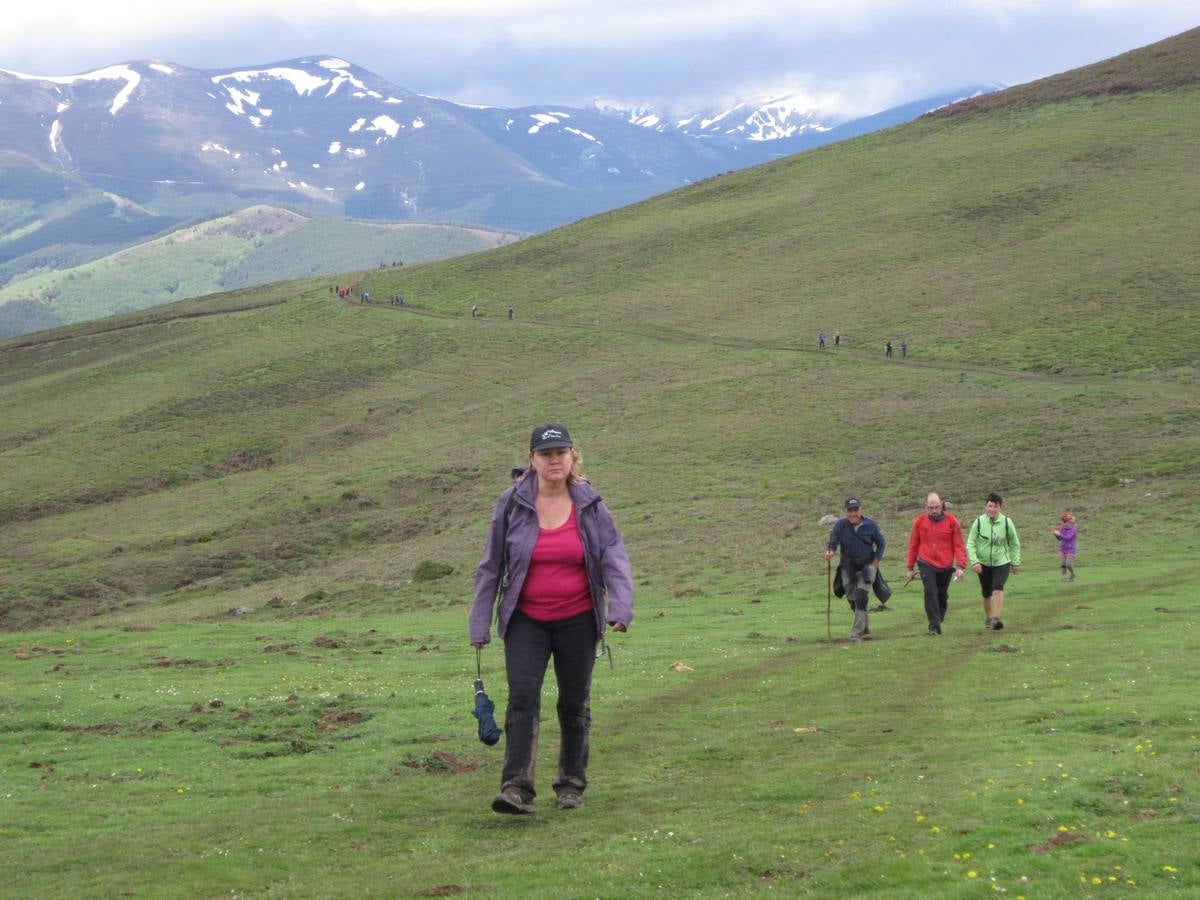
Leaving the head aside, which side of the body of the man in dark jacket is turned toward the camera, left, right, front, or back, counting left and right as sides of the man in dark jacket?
front

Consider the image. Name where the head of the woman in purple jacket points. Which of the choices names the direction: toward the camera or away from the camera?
toward the camera

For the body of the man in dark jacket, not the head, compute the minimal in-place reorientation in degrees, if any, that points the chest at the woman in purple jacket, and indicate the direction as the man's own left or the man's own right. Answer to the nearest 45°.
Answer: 0° — they already face them

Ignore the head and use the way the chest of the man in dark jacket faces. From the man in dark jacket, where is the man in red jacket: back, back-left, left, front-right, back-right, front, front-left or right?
left

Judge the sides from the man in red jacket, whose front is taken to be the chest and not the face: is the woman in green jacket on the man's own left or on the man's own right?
on the man's own left

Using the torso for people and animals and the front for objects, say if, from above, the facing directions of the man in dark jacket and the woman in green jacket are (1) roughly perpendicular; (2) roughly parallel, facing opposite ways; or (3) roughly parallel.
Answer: roughly parallel

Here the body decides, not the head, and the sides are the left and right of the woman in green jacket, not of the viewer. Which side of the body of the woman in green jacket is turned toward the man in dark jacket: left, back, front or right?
right

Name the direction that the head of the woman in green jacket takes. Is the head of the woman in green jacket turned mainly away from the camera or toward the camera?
toward the camera

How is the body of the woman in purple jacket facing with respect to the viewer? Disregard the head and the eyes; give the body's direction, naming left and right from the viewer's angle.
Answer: facing the viewer

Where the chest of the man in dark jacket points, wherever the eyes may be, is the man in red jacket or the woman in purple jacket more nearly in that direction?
the woman in purple jacket

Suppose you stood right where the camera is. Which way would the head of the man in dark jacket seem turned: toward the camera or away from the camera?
toward the camera
